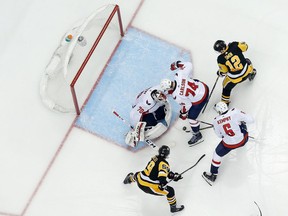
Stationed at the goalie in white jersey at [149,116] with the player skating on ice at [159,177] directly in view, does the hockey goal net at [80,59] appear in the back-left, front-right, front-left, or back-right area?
back-right

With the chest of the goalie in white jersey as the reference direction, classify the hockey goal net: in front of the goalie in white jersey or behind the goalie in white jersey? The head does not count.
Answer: behind

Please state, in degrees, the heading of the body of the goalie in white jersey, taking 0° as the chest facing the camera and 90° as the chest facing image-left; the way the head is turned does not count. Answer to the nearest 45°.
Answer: approximately 315°
